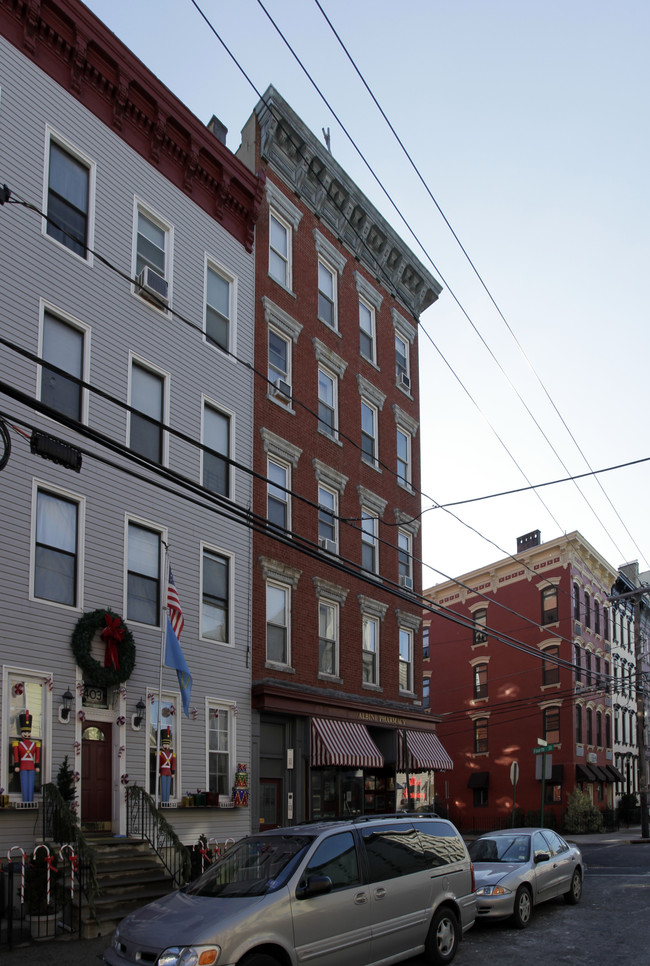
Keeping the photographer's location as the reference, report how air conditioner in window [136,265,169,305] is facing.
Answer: facing the viewer and to the right of the viewer

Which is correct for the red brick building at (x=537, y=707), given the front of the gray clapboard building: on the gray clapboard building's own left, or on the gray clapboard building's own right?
on the gray clapboard building's own left

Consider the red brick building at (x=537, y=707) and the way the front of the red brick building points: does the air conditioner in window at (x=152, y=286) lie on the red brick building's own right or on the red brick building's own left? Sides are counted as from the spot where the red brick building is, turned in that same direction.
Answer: on the red brick building's own right

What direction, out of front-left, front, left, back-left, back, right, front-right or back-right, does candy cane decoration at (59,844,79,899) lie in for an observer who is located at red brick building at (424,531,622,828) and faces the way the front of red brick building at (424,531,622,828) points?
front-right

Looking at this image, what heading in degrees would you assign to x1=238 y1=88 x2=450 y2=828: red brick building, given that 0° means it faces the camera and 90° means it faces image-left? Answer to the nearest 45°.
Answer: approximately 315°

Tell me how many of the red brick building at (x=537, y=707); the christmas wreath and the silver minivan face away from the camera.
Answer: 0

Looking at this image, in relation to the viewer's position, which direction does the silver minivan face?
facing the viewer and to the left of the viewer

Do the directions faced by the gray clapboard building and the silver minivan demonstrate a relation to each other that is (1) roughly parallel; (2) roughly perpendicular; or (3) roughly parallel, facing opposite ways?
roughly perpendicular

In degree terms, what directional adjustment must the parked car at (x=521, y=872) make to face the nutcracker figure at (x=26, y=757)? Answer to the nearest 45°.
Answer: approximately 45° to its right

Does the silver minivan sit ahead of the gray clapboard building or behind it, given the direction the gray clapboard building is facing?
ahead
